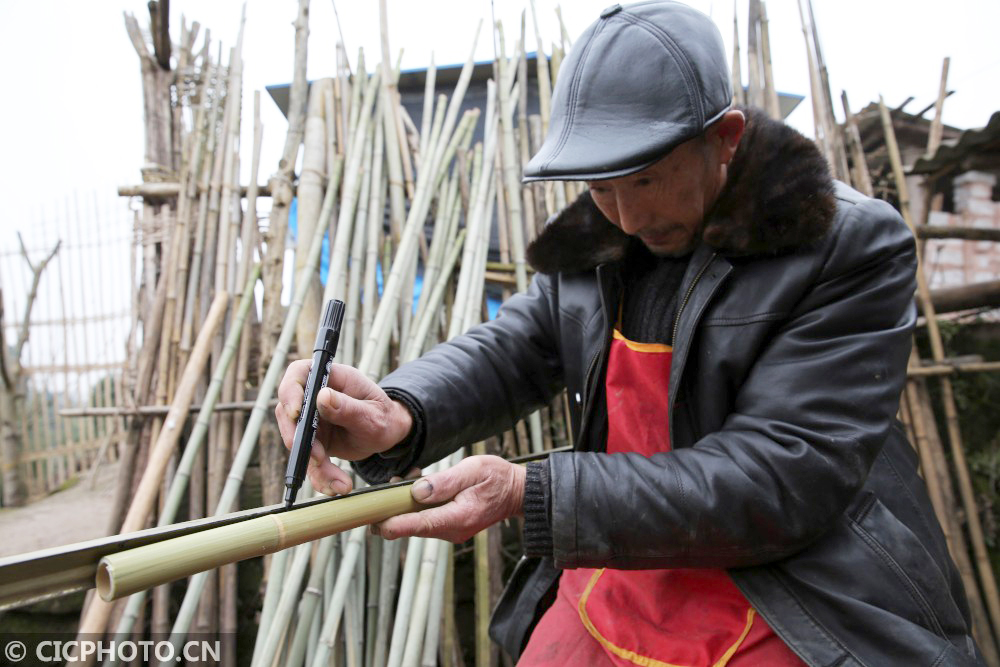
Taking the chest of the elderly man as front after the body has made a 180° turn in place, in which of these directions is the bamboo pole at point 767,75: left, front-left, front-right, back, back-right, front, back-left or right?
front-left

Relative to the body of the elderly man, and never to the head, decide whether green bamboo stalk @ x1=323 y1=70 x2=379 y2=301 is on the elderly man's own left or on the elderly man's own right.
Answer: on the elderly man's own right

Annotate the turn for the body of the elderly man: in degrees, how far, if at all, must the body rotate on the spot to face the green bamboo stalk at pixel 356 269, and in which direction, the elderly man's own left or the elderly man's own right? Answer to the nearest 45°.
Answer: approximately 90° to the elderly man's own right

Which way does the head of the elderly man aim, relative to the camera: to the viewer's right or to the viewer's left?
to the viewer's left

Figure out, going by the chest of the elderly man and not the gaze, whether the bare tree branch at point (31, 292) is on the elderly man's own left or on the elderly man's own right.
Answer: on the elderly man's own right

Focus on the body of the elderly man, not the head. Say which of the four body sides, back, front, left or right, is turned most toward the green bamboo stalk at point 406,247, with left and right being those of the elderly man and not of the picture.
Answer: right

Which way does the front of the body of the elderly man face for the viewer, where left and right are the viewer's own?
facing the viewer and to the left of the viewer

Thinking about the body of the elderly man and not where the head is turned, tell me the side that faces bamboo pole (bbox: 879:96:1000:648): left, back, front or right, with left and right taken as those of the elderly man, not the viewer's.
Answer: back
